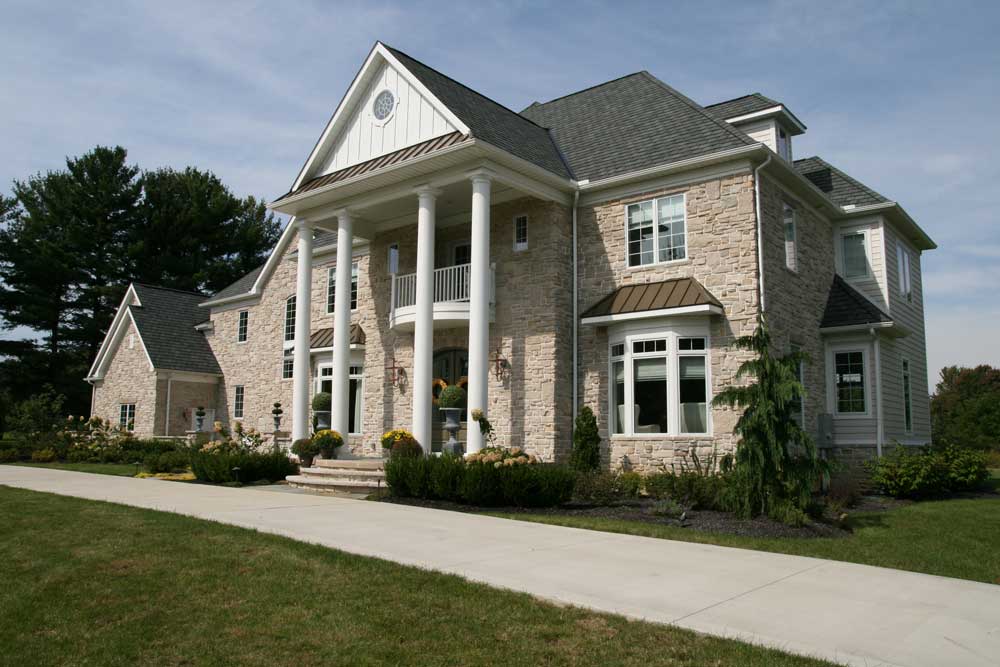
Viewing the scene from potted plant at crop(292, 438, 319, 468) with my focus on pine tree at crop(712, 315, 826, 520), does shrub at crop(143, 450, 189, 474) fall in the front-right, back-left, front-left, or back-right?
back-right

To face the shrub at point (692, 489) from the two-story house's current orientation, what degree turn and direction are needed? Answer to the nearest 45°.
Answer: approximately 45° to its left

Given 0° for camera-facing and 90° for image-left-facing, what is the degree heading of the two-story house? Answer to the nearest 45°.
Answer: approximately 45°

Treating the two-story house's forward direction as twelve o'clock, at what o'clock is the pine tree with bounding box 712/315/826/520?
The pine tree is roughly at 10 o'clock from the two-story house.

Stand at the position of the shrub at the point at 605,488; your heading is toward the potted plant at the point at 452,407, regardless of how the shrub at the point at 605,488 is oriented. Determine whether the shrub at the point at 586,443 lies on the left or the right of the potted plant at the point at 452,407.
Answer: right

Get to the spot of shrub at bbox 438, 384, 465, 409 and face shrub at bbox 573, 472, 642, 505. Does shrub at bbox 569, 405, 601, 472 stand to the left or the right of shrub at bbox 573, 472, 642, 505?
left

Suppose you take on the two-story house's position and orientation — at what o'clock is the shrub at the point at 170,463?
The shrub is roughly at 2 o'clock from the two-story house.
